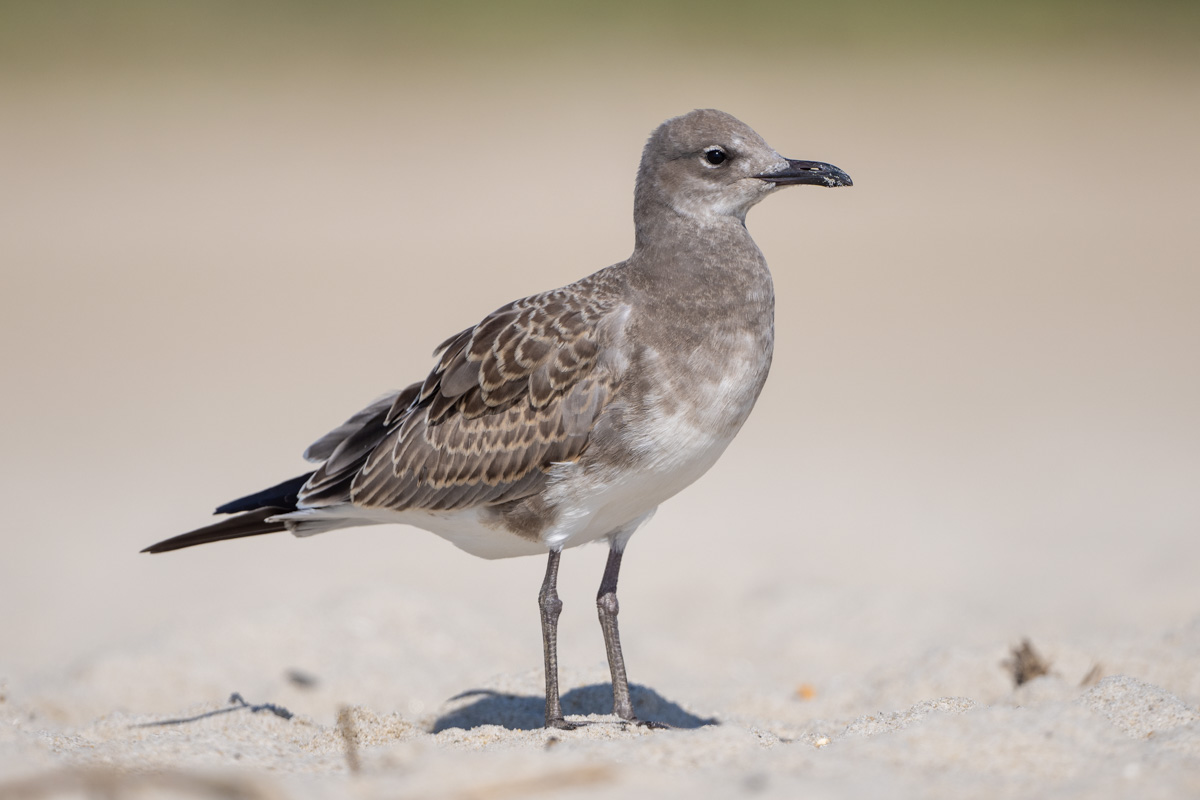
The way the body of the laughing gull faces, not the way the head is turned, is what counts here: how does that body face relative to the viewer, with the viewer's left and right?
facing to the right of the viewer
